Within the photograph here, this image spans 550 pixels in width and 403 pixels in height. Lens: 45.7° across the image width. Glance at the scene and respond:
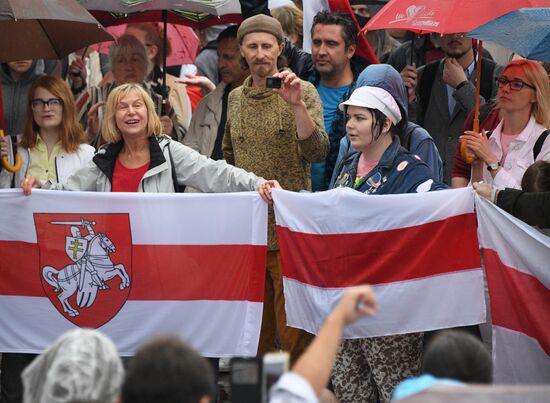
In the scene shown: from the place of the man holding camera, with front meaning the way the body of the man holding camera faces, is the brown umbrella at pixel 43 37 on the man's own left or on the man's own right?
on the man's own right

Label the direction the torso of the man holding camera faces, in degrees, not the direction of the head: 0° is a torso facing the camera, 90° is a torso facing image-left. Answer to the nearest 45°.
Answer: approximately 0°

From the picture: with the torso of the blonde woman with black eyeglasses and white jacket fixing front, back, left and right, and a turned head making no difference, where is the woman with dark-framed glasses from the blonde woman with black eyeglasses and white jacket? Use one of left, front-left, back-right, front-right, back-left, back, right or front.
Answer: front-right
